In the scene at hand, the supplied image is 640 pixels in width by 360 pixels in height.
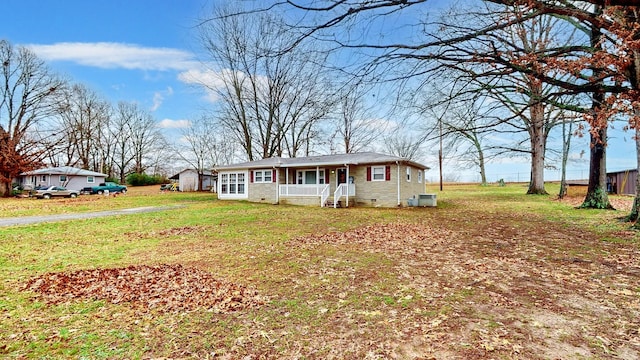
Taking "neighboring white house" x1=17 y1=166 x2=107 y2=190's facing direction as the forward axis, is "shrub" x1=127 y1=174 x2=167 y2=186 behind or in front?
behind

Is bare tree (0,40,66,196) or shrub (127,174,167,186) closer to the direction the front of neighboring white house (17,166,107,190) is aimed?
the bare tree

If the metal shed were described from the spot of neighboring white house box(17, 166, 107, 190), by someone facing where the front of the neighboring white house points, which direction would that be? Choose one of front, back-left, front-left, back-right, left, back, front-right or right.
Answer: left

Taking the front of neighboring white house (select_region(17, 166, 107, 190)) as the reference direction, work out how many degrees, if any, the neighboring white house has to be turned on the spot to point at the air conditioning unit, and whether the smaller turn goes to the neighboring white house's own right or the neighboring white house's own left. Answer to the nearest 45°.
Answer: approximately 90° to the neighboring white house's own left

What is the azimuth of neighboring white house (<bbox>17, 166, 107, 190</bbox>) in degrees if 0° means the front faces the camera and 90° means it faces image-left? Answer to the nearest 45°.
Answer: approximately 45°

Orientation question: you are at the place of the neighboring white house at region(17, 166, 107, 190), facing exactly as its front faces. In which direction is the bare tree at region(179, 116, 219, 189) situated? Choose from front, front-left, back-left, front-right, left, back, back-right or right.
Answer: back-left

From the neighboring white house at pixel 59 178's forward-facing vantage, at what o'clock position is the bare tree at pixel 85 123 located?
The bare tree is roughly at 5 o'clock from the neighboring white house.

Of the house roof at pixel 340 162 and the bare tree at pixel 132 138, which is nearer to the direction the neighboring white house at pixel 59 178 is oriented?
the house roof

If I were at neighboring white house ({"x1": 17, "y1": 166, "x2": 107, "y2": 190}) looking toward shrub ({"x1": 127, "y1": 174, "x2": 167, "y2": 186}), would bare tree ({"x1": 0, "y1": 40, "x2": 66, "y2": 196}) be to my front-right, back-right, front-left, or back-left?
back-right

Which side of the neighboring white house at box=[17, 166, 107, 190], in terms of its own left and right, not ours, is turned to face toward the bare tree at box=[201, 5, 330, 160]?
left
